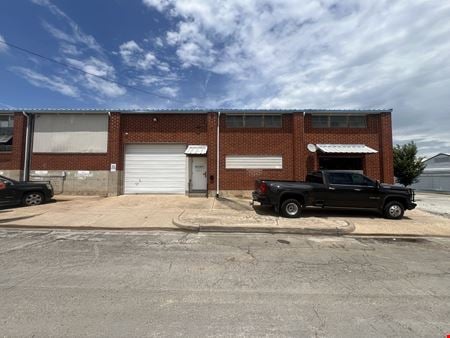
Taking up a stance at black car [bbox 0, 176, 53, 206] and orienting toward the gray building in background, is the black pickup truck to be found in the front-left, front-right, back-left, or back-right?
front-right

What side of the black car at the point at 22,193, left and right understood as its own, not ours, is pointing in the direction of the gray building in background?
front

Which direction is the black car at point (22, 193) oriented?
to the viewer's right

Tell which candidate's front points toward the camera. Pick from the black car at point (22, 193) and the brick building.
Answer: the brick building

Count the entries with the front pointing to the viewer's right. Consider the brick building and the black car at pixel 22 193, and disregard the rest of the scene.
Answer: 1

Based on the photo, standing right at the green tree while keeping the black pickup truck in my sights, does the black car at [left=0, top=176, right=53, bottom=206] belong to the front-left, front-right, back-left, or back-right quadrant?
front-right

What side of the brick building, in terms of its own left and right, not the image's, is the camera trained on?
front

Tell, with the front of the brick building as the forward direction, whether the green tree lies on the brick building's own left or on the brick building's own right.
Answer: on the brick building's own left

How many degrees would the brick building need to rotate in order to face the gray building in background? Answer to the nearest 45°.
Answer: approximately 90° to its left
